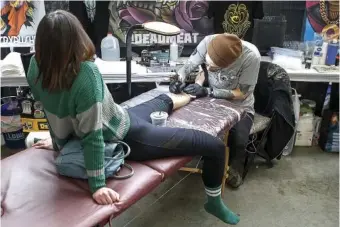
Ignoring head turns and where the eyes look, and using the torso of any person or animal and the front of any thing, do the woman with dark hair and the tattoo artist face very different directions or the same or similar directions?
very different directions

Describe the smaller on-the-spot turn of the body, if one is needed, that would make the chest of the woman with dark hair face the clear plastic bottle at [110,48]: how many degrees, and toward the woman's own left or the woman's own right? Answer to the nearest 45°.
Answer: approximately 45° to the woman's own left

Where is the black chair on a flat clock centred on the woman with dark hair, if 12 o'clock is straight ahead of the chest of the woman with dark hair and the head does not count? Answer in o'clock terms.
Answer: The black chair is roughly at 12 o'clock from the woman with dark hair.

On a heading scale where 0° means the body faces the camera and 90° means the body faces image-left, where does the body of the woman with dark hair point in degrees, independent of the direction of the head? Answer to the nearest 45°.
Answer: approximately 225°

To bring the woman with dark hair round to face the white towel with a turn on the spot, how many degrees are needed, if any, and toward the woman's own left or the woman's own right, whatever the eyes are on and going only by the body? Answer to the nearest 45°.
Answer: approximately 90° to the woman's own left

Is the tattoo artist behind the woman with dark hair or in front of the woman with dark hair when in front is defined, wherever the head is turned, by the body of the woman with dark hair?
in front

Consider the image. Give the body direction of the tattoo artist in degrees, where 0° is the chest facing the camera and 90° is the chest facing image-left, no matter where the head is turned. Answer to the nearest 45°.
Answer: approximately 45°

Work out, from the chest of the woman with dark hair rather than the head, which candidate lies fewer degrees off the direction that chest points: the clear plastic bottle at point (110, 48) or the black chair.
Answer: the black chair

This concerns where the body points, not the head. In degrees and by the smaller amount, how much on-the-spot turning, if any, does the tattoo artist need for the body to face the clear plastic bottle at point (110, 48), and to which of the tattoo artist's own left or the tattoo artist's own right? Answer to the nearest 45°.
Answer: approximately 90° to the tattoo artist's own right

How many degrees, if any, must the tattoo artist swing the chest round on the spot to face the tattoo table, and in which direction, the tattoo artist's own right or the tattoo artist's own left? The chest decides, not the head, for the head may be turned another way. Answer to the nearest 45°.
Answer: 0° — they already face it

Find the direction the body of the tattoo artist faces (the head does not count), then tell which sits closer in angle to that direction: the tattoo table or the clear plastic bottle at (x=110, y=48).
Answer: the tattoo table

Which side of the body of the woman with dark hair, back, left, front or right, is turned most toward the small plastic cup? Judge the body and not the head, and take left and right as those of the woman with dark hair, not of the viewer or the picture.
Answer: front

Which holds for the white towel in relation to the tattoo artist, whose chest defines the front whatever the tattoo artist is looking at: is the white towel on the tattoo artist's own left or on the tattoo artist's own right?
on the tattoo artist's own right

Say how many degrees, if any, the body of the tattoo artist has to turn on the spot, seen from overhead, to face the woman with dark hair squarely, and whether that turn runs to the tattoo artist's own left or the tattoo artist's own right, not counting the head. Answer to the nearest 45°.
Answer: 0° — they already face them
